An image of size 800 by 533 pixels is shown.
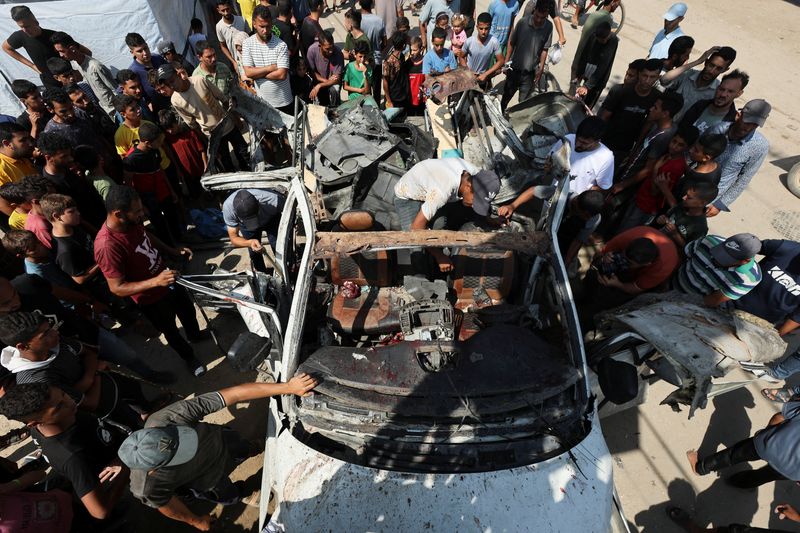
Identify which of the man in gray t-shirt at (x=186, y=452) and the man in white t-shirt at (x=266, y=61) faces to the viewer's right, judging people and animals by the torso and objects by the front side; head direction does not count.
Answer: the man in gray t-shirt

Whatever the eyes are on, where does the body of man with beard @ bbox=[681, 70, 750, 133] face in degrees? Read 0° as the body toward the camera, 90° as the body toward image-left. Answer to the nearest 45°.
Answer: approximately 45°

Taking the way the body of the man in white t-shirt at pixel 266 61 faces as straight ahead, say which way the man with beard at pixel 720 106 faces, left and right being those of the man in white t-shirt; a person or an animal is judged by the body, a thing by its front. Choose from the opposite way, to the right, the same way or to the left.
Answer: to the right

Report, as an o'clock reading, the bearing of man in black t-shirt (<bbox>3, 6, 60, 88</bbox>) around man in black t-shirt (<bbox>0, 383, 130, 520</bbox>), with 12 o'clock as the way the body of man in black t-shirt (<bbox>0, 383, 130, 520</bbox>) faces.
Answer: man in black t-shirt (<bbox>3, 6, 60, 88</bbox>) is roughly at 10 o'clock from man in black t-shirt (<bbox>0, 383, 130, 520</bbox>).

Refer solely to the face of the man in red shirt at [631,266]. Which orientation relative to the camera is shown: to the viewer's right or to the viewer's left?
to the viewer's left

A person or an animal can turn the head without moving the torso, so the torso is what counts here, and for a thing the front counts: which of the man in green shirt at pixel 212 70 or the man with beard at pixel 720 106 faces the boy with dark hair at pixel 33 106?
the man with beard

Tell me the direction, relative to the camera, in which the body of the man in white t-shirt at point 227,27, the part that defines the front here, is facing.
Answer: toward the camera

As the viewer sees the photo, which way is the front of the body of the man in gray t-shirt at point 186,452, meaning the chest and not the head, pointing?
to the viewer's right

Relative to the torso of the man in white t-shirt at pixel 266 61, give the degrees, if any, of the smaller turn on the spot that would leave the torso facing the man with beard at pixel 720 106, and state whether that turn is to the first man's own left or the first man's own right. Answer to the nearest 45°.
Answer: approximately 45° to the first man's own left

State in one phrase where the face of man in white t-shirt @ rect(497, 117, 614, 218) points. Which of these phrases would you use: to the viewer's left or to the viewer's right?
to the viewer's left

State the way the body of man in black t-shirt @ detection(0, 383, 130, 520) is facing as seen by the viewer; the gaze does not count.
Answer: to the viewer's right

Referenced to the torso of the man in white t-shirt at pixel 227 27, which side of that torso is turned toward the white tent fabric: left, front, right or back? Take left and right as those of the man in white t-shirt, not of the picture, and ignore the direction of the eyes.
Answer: right

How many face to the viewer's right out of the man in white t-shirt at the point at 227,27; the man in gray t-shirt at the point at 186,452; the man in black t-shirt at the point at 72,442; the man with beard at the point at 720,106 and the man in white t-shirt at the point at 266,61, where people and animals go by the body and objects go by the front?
2

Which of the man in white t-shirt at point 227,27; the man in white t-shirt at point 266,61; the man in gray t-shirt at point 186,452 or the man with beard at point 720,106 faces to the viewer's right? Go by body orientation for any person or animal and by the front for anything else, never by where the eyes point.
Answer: the man in gray t-shirt

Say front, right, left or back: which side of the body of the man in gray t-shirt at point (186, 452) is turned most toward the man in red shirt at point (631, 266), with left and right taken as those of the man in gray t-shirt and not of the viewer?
front

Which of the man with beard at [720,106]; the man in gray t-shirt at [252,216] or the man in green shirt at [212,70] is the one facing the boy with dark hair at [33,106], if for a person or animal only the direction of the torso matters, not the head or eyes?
the man with beard

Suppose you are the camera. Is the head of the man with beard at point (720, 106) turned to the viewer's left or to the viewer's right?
to the viewer's left

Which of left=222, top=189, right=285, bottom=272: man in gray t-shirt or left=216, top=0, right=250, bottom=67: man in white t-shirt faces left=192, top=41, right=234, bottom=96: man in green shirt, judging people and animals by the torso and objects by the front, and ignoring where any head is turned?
the man in white t-shirt
